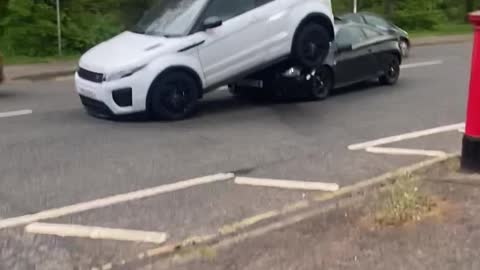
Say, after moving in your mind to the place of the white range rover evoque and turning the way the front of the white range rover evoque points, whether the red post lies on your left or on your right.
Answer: on your left

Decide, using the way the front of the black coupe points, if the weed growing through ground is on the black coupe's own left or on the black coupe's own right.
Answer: on the black coupe's own left

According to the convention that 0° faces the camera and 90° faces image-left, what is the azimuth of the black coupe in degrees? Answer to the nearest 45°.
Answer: approximately 45°
